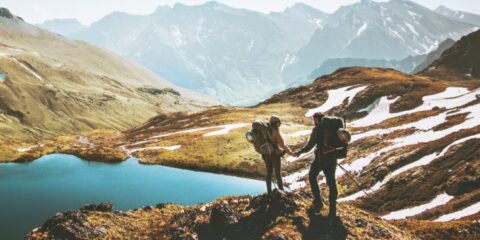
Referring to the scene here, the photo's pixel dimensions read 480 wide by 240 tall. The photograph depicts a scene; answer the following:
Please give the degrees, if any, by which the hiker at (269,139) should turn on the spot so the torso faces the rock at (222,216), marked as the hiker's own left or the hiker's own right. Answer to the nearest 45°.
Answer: approximately 135° to the hiker's own left

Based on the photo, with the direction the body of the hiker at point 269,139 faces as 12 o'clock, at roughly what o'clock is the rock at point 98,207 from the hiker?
The rock is roughly at 8 o'clock from the hiker.

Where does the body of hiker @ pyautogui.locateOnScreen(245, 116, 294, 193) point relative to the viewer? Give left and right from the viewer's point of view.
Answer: facing away from the viewer and to the right of the viewer
